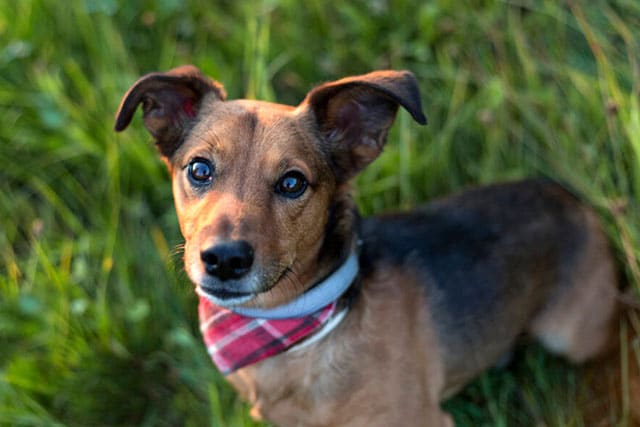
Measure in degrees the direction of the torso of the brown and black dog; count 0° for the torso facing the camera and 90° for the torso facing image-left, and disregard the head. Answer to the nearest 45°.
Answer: approximately 45°
